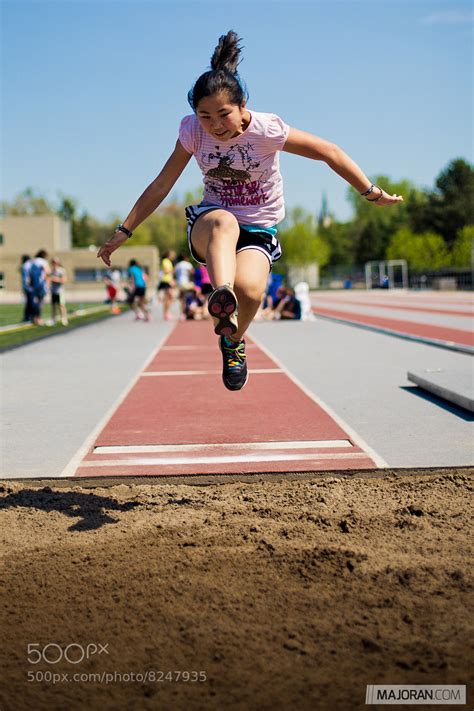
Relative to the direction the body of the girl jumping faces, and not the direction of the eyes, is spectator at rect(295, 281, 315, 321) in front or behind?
behind

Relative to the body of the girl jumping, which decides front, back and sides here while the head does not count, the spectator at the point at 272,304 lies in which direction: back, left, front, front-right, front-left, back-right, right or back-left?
back

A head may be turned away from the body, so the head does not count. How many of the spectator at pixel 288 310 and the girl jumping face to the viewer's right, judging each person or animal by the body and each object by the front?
0

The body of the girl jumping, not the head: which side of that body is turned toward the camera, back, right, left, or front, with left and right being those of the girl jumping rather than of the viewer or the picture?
front

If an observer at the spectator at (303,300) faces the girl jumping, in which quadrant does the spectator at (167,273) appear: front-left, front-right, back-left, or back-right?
front-right

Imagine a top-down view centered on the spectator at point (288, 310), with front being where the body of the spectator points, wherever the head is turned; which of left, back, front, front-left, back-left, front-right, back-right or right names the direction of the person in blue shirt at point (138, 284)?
front-right

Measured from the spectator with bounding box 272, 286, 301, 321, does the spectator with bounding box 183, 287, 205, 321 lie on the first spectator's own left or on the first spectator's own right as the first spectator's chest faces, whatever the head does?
on the first spectator's own right

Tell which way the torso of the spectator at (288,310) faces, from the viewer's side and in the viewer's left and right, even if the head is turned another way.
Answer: facing the viewer and to the left of the viewer

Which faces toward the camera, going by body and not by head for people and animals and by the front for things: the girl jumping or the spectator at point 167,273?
the girl jumping

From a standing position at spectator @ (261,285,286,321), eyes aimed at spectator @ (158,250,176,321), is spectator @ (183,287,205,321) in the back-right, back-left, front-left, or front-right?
front-right
